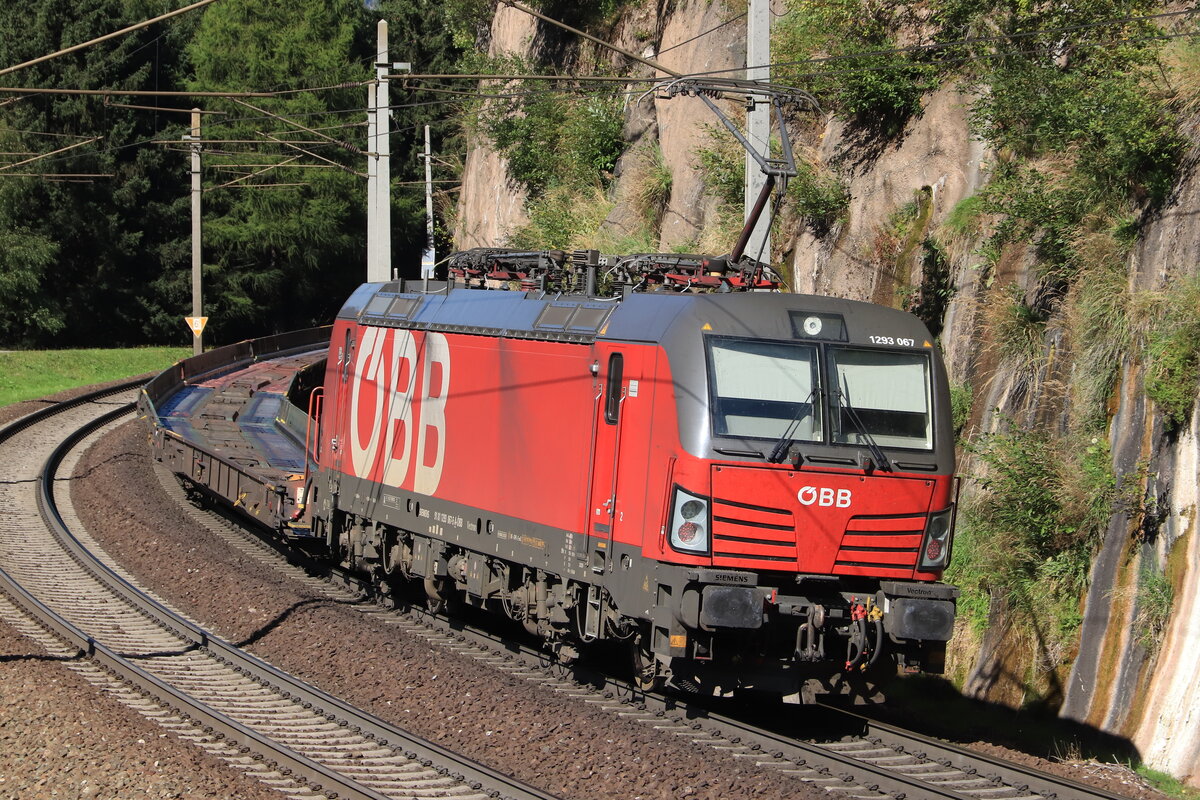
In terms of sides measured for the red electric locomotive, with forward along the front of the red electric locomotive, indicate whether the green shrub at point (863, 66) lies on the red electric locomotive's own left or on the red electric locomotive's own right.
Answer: on the red electric locomotive's own left

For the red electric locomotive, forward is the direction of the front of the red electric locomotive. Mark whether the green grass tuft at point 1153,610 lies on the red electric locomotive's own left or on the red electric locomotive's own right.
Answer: on the red electric locomotive's own left

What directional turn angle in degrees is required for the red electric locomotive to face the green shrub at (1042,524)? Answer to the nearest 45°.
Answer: approximately 90° to its left

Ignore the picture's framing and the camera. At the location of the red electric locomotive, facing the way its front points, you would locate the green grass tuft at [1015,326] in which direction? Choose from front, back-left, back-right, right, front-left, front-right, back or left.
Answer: left

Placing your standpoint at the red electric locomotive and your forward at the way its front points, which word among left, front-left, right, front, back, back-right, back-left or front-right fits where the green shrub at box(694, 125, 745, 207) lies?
back-left

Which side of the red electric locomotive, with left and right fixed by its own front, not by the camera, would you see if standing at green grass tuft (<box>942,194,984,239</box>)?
left

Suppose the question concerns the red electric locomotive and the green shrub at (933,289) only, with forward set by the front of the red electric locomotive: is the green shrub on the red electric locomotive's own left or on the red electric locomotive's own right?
on the red electric locomotive's own left

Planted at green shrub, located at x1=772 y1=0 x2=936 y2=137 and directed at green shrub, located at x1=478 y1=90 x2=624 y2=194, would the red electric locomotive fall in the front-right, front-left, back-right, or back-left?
back-left

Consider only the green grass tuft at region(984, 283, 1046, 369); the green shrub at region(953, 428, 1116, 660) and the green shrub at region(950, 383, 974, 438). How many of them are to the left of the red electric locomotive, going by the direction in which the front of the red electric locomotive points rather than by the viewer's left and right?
3

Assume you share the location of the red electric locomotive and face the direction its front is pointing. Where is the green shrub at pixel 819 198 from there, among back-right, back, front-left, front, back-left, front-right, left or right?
back-left
